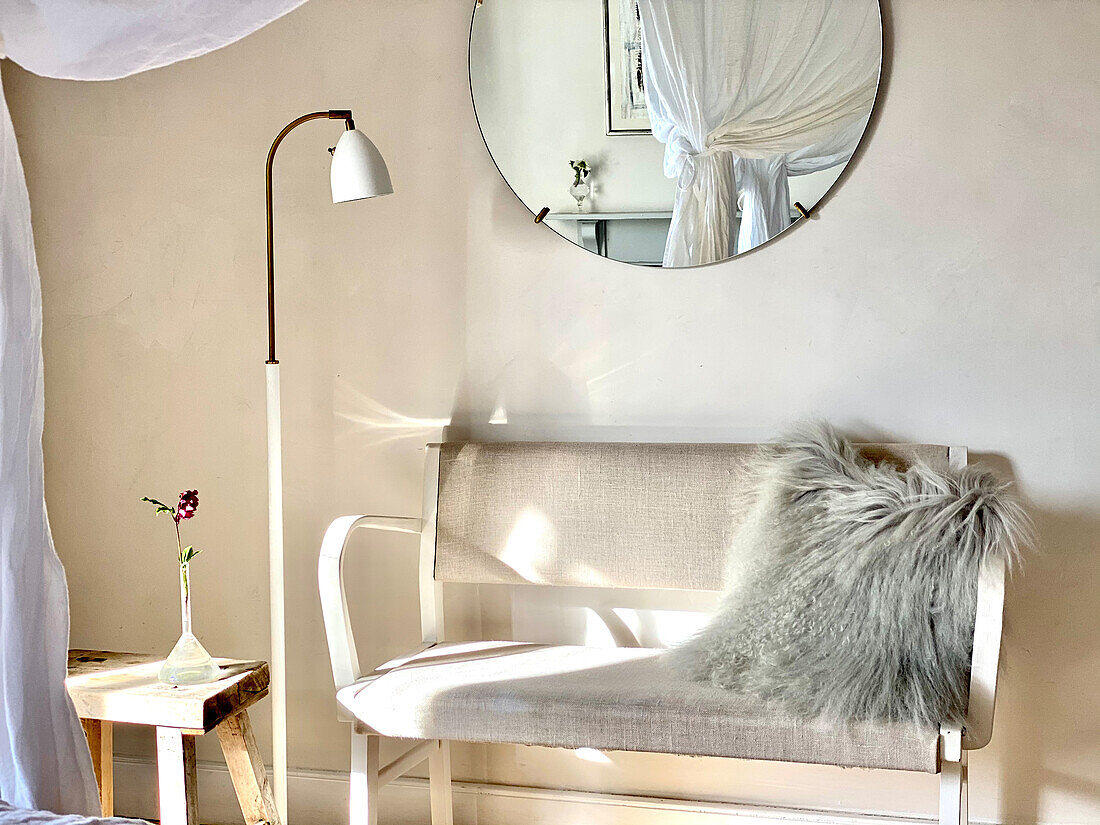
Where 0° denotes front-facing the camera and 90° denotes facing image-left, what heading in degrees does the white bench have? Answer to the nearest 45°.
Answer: approximately 0°

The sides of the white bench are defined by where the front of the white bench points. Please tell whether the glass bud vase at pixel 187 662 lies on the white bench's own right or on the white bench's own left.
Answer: on the white bench's own right

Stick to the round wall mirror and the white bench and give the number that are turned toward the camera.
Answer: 2

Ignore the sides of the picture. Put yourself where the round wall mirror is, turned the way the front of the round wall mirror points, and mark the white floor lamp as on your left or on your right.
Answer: on your right

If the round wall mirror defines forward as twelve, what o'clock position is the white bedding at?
The white bedding is roughly at 1 o'clock from the round wall mirror.

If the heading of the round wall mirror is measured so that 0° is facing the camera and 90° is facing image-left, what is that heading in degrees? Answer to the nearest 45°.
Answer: approximately 0°

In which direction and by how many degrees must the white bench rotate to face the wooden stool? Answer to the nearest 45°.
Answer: approximately 90° to its right
